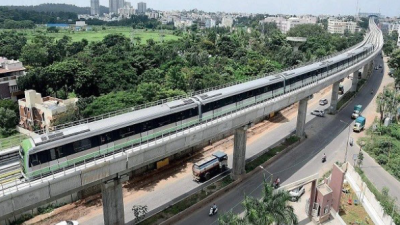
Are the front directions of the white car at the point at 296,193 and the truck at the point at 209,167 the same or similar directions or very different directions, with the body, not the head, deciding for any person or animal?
very different directions

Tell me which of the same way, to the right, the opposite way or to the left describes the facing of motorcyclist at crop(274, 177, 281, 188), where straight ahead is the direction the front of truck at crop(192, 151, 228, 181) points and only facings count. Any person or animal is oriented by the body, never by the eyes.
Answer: the opposite way
